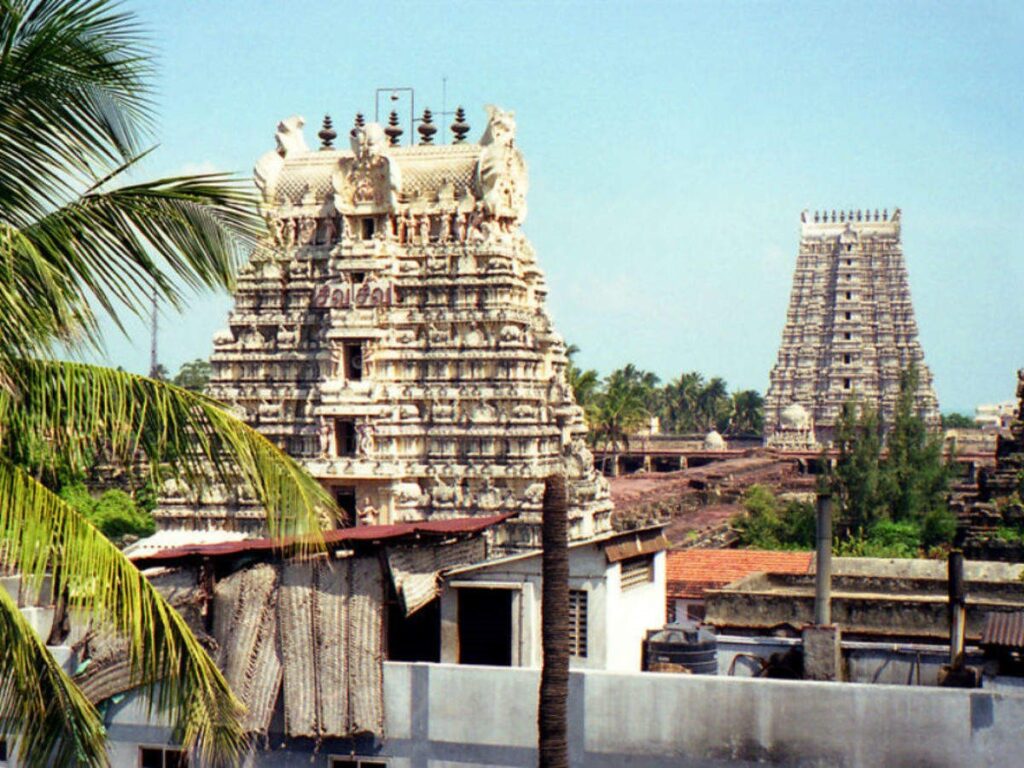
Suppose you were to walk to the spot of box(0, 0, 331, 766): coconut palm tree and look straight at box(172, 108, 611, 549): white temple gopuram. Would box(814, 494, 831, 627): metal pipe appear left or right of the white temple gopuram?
right

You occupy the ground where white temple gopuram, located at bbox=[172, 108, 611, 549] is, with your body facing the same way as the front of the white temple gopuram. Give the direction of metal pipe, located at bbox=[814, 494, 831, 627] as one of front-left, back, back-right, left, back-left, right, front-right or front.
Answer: front

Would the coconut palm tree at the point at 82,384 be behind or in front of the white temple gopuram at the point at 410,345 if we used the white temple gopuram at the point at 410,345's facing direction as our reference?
in front

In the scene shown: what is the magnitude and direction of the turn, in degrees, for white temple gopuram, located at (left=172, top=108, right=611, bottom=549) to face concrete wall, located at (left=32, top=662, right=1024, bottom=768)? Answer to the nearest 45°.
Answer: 0° — it already faces it

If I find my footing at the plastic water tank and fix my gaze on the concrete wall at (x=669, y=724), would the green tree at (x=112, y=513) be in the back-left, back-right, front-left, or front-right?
back-right

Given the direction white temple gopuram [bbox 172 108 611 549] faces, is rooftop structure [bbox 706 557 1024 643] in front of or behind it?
in front

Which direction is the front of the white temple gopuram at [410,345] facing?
toward the camera

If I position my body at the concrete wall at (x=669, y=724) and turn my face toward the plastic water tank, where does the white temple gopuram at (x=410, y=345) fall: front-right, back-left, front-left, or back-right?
front-left

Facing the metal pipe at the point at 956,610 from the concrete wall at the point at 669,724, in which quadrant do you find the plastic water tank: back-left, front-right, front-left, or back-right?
front-left

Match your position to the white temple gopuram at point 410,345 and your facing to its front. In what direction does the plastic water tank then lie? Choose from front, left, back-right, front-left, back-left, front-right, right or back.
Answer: front

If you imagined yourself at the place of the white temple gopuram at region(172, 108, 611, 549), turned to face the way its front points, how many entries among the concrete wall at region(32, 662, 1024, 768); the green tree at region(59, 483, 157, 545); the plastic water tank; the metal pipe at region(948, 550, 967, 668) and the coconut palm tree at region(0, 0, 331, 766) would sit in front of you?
4

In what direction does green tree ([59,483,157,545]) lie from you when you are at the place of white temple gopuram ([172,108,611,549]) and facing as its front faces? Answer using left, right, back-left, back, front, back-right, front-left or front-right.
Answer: back-right

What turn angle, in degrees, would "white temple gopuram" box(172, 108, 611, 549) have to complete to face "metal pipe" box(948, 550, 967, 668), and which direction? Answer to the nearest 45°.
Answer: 0° — it already faces it

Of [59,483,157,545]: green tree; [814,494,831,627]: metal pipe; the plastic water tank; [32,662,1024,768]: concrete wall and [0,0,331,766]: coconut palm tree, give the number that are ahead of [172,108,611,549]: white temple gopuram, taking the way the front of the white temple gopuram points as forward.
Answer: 4
